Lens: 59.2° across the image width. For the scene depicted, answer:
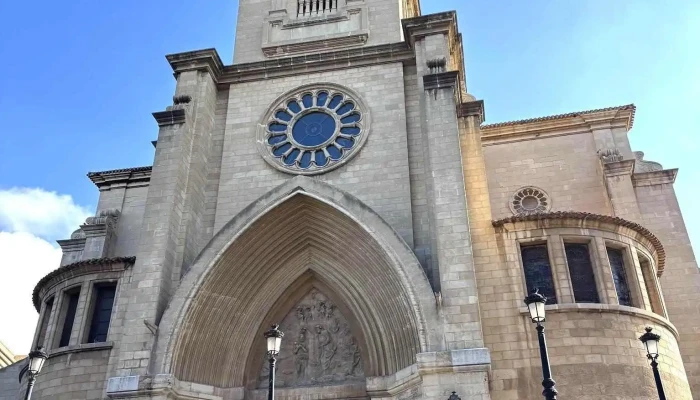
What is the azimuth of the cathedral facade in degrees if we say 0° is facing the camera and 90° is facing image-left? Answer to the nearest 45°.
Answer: approximately 0°
